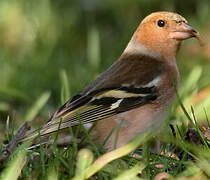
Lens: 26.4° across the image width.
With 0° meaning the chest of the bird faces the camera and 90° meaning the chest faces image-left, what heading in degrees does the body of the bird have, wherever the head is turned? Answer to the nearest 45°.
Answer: approximately 270°
